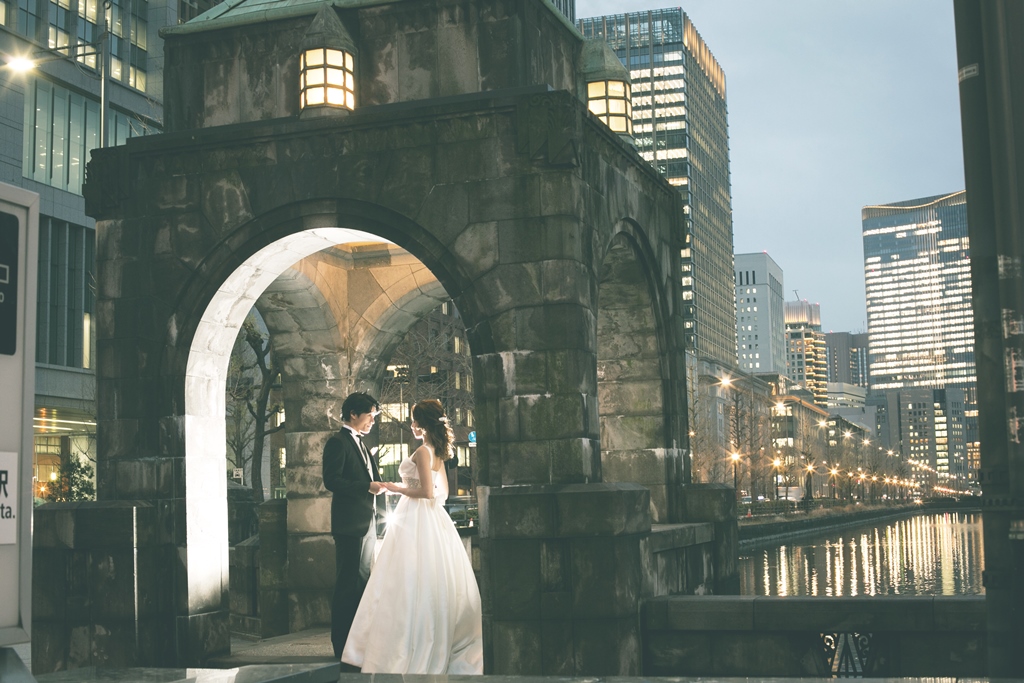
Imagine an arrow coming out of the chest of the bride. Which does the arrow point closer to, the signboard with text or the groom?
the groom

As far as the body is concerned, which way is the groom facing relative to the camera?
to the viewer's right

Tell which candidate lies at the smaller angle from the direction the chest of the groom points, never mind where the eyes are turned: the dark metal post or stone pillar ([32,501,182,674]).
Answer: the dark metal post

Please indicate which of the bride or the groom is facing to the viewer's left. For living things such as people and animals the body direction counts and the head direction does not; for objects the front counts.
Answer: the bride

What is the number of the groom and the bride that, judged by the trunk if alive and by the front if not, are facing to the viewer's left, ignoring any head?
1

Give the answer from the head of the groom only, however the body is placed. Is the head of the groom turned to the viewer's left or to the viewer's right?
to the viewer's right

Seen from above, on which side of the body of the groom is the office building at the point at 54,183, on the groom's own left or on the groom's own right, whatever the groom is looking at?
on the groom's own left

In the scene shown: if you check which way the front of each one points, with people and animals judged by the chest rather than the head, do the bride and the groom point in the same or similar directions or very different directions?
very different directions

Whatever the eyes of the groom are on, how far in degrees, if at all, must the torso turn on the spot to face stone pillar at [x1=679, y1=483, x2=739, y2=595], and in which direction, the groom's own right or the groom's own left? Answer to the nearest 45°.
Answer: approximately 45° to the groom's own left

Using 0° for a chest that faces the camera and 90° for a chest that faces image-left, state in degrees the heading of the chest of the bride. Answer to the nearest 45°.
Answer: approximately 90°
